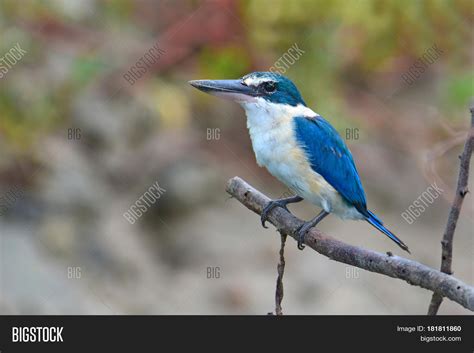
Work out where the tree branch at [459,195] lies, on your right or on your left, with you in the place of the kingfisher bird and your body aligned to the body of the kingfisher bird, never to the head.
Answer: on your left

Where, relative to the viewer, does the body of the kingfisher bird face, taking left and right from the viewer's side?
facing to the left of the viewer
